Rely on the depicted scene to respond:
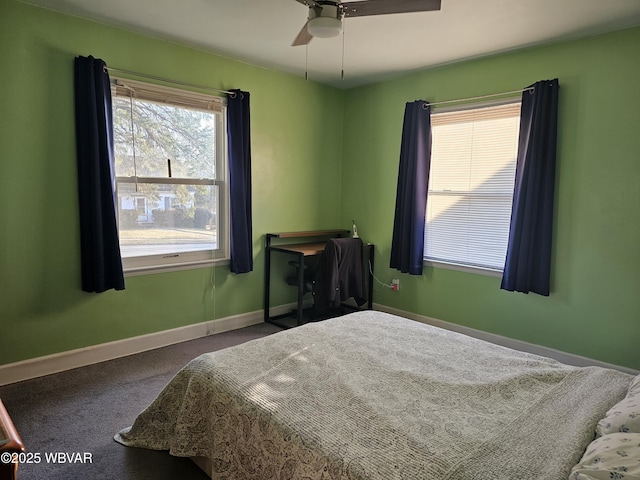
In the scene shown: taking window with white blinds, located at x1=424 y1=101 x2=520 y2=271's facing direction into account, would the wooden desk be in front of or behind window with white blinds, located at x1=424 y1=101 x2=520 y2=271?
in front

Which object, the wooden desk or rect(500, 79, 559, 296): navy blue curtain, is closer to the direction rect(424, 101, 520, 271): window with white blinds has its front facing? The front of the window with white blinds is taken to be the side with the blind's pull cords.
the wooden desk

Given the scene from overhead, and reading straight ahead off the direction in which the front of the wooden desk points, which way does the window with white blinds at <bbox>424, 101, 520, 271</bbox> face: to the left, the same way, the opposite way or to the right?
to the right

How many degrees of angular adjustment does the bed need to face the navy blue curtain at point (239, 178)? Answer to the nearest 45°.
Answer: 0° — it already faces it

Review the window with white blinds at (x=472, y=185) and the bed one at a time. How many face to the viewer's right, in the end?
0

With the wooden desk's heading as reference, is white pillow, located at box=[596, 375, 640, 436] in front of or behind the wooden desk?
in front

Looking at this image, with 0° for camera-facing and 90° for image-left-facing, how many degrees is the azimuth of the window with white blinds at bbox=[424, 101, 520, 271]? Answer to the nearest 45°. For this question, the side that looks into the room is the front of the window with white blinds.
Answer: approximately 45°

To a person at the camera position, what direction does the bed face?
facing away from the viewer and to the left of the viewer

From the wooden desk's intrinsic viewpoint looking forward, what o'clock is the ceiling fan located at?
The ceiling fan is roughly at 1 o'clock from the wooden desk.

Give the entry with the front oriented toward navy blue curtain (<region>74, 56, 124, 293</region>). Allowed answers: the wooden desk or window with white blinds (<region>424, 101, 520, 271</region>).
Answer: the window with white blinds

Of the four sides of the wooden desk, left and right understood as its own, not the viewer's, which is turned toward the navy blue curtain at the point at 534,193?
front

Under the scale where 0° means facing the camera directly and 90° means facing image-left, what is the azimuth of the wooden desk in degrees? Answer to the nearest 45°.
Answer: approximately 315°
